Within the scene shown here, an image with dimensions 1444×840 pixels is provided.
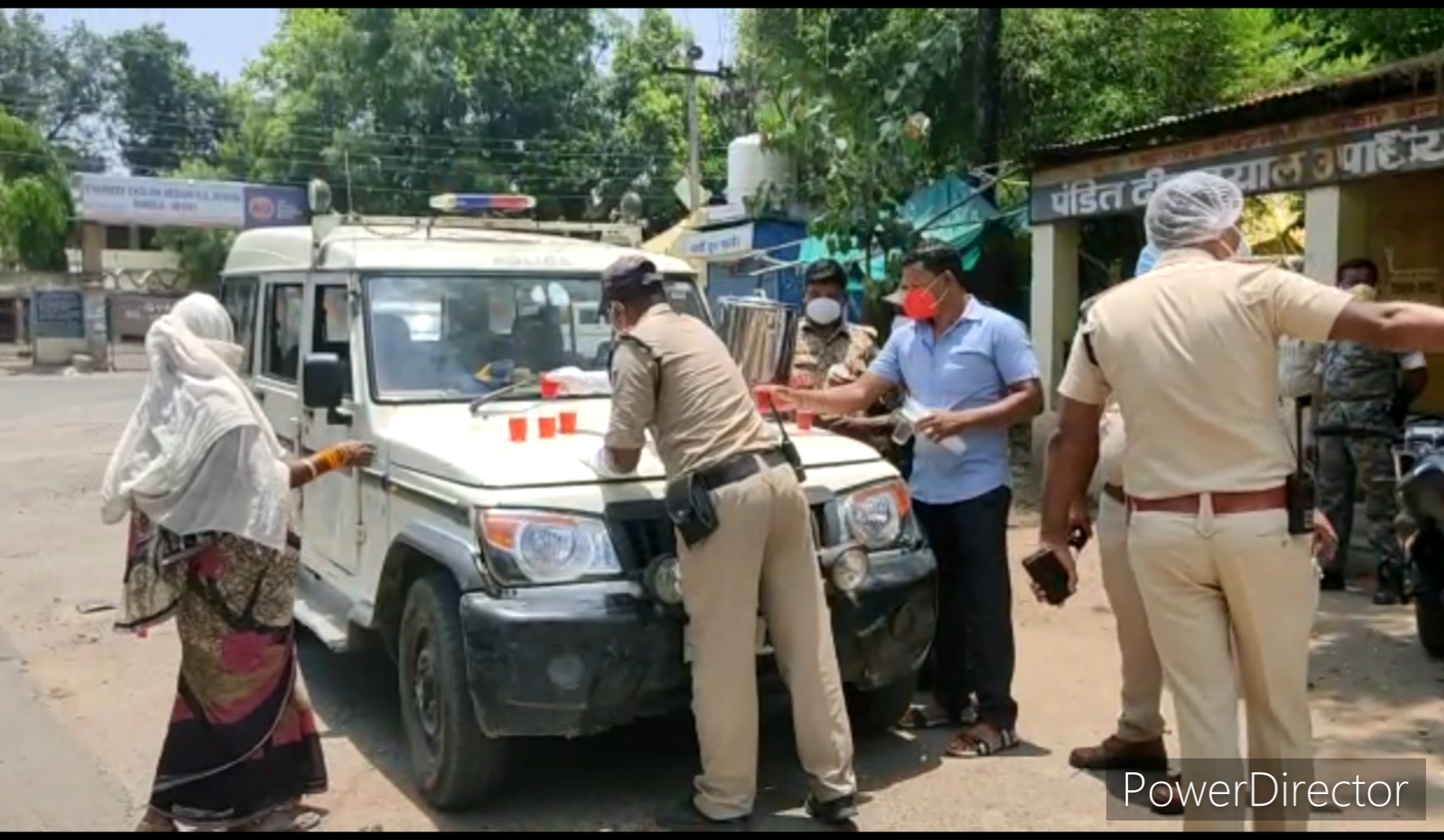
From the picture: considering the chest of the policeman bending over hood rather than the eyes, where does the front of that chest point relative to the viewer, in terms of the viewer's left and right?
facing away from the viewer and to the left of the viewer

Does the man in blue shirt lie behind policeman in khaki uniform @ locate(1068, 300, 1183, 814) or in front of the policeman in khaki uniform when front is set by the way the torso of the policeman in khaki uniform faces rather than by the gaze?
in front

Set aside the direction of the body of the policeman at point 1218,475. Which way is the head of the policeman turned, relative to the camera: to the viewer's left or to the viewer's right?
to the viewer's right

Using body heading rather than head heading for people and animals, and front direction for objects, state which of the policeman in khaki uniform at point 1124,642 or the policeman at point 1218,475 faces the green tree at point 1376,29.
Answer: the policeman

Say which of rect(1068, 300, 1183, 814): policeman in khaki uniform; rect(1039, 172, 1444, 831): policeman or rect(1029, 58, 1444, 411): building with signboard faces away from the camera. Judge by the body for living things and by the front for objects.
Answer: the policeman

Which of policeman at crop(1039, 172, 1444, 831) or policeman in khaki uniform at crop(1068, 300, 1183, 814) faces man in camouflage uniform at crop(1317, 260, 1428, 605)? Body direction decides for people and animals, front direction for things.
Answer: the policeman

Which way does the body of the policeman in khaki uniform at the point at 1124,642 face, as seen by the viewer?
to the viewer's left

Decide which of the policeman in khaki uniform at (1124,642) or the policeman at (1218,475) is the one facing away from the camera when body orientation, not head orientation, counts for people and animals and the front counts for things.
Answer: the policeman

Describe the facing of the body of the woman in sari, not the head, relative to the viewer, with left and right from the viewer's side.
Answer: facing away from the viewer and to the right of the viewer

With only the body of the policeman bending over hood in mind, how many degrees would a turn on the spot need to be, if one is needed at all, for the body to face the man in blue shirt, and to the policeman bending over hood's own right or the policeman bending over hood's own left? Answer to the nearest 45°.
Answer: approximately 90° to the policeman bending over hood's own right

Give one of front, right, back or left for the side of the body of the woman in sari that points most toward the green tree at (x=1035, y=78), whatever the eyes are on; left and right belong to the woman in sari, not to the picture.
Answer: front

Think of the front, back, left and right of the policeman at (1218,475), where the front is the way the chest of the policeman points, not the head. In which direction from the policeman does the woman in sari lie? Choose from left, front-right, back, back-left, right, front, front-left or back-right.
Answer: left

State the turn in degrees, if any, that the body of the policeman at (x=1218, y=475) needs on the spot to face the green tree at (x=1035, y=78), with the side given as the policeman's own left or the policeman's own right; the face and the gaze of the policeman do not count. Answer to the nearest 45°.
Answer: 0° — they already face it

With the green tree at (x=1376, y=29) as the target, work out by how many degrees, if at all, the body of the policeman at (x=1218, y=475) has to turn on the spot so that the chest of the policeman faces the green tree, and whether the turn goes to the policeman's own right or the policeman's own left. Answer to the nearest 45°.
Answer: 0° — they already face it

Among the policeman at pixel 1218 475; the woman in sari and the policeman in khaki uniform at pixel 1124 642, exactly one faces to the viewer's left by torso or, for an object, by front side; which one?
the policeman in khaki uniform

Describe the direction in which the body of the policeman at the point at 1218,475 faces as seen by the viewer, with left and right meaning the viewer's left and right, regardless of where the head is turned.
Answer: facing away from the viewer

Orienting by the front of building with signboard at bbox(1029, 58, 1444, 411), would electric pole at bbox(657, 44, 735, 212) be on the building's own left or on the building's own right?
on the building's own right

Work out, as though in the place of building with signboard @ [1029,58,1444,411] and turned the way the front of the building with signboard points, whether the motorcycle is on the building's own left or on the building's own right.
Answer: on the building's own left
